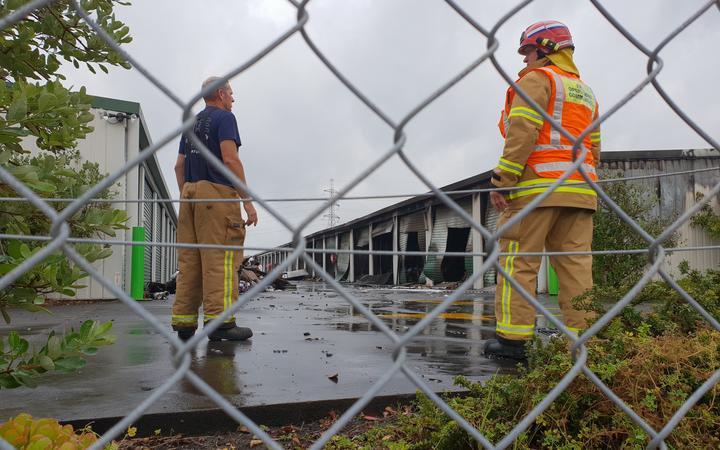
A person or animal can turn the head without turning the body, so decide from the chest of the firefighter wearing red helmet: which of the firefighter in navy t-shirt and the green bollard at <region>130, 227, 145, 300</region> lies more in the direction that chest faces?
the green bollard

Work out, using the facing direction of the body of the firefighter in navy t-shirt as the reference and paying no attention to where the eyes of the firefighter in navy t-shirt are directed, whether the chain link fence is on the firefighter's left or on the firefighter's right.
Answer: on the firefighter's right

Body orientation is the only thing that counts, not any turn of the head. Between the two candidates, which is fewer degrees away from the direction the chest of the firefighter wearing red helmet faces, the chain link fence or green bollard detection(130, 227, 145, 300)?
the green bollard

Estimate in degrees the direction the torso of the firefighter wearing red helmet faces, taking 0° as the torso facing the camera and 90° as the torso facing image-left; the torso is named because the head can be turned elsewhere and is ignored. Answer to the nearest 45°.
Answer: approximately 135°

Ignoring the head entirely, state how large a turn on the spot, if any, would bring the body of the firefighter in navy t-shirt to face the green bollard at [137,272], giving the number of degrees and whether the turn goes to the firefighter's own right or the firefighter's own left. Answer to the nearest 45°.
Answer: approximately 45° to the firefighter's own left

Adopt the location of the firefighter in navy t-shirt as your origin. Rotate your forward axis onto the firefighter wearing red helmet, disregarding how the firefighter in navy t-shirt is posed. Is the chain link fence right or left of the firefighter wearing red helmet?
right

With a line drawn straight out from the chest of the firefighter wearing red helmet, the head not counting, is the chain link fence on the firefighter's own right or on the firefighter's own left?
on the firefighter's own left

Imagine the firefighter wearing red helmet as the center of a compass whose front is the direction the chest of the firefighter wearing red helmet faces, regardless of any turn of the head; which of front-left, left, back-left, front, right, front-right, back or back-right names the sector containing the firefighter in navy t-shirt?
front-left

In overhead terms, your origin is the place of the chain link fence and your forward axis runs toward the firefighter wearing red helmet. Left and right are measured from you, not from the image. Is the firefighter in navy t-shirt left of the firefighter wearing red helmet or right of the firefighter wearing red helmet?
left

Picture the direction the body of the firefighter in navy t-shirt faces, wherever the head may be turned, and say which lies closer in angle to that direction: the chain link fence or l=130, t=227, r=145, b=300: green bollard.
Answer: the green bollard

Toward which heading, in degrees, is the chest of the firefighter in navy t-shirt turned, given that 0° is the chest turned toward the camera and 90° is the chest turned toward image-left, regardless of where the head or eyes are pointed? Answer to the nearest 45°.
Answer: approximately 225°

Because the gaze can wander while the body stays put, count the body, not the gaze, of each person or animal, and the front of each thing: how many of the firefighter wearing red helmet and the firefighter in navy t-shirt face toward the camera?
0

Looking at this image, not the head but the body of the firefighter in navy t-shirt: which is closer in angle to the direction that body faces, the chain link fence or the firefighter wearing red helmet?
the firefighter wearing red helmet

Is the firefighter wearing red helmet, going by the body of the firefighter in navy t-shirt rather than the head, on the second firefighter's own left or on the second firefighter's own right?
on the second firefighter's own right
